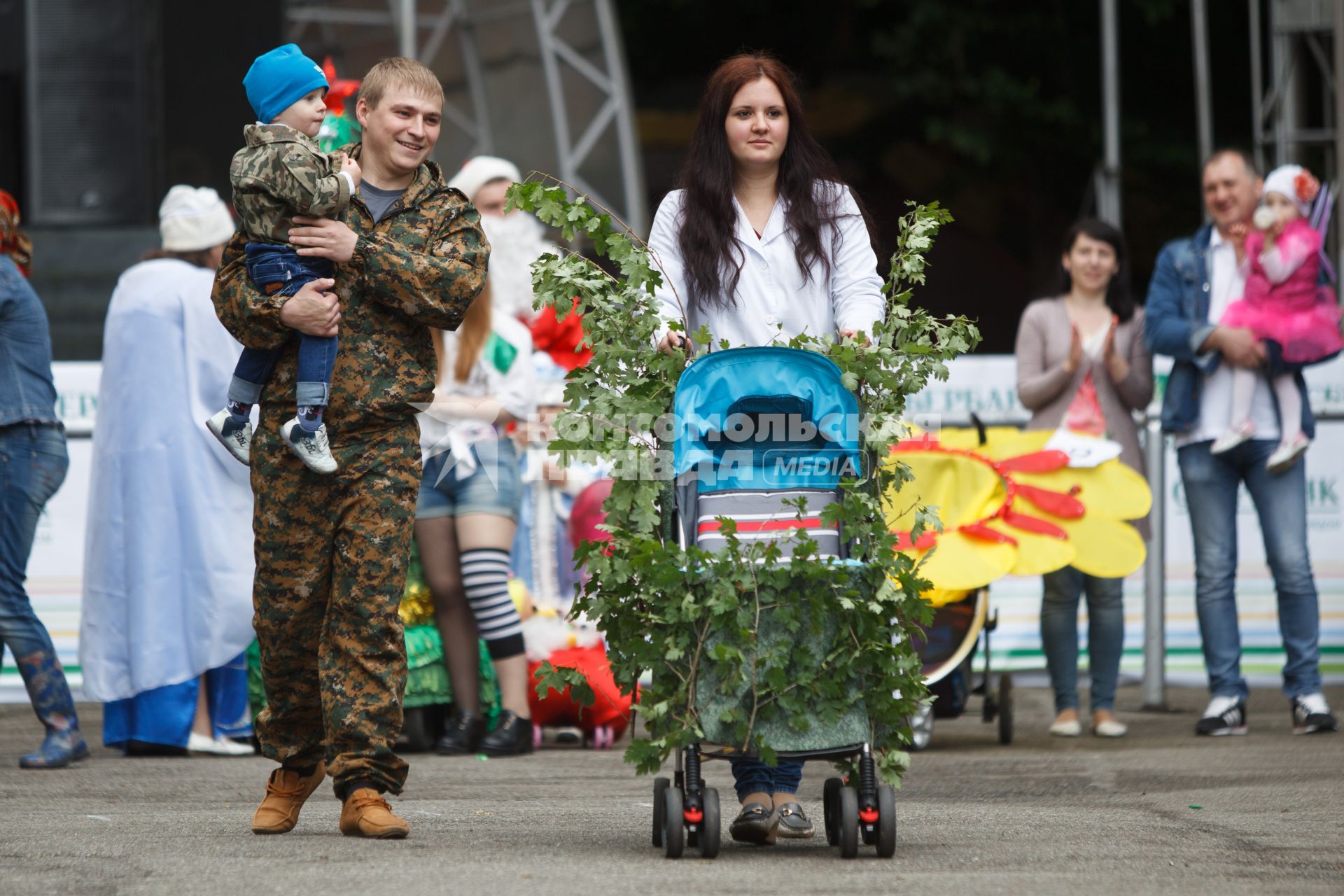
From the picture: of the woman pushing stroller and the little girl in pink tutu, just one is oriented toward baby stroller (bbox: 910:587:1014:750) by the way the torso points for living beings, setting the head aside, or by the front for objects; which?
the little girl in pink tutu

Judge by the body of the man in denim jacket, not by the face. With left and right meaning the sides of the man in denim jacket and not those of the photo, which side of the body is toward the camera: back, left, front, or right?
front

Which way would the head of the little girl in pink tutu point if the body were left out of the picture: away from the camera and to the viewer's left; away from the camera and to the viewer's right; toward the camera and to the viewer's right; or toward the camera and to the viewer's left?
toward the camera and to the viewer's left

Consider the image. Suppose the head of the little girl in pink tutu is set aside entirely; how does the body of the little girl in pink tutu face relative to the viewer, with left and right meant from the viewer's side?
facing the viewer and to the left of the viewer

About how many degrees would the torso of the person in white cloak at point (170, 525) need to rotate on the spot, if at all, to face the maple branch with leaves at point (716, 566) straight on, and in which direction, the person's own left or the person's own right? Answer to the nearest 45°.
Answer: approximately 90° to the person's own right

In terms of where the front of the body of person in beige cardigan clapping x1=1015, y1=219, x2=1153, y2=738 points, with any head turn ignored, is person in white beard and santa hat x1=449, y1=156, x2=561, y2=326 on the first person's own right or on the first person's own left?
on the first person's own right

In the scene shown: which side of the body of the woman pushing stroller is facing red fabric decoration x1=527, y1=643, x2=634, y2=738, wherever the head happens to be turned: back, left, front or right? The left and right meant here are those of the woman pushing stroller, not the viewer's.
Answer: back

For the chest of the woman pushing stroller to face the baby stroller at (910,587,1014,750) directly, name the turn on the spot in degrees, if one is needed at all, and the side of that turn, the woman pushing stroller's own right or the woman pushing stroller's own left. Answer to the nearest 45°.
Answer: approximately 180°

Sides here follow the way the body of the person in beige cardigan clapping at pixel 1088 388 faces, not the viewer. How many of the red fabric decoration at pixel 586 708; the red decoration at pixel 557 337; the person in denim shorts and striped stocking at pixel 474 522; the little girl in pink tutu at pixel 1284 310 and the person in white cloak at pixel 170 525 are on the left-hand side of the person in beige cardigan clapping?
1

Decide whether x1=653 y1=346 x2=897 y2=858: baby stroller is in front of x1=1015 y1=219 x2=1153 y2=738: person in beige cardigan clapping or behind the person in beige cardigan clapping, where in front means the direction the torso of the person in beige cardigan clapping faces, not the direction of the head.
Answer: in front

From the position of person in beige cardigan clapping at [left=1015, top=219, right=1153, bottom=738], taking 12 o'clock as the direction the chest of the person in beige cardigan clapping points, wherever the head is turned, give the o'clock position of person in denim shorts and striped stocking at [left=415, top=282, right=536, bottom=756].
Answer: The person in denim shorts and striped stocking is roughly at 2 o'clock from the person in beige cardigan clapping.

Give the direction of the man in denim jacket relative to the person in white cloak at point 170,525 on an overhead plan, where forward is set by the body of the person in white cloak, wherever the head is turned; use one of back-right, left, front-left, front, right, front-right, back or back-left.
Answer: front-right

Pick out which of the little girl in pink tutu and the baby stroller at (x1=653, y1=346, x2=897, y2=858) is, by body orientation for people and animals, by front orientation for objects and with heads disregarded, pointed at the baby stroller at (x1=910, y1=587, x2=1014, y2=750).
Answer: the little girl in pink tutu

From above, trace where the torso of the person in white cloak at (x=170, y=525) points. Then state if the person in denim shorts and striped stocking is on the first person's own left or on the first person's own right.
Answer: on the first person's own right

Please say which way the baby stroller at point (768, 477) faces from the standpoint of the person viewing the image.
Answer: facing the viewer

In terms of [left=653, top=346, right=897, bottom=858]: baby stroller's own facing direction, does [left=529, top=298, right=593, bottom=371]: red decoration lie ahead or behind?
behind

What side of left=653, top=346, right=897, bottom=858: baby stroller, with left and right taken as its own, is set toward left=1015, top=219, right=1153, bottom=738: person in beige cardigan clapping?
back
